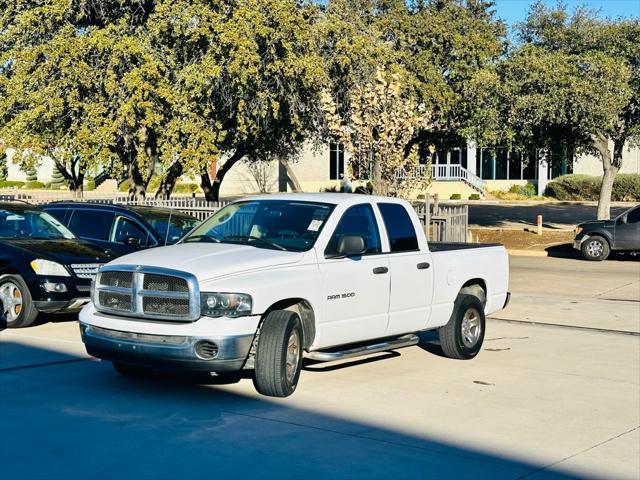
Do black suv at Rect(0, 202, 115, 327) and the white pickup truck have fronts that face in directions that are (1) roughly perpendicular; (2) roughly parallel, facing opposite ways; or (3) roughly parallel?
roughly perpendicular

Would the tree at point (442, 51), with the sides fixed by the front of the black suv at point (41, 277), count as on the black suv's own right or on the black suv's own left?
on the black suv's own left

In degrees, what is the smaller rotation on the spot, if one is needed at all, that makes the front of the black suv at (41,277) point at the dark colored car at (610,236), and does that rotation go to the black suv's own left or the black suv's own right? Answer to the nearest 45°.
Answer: approximately 90° to the black suv's own left

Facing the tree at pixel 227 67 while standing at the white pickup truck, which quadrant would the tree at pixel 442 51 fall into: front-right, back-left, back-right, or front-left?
front-right

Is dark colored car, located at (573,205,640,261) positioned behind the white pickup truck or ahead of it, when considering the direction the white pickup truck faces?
behind

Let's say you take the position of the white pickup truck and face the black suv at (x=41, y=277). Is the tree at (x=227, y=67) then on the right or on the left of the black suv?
right

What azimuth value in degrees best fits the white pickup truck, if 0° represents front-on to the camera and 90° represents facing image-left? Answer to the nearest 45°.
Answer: approximately 45°

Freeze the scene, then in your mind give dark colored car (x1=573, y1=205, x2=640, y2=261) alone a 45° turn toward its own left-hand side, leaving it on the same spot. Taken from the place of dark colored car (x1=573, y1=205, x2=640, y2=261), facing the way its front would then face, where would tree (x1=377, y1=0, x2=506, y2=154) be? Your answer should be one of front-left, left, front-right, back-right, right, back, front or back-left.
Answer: right

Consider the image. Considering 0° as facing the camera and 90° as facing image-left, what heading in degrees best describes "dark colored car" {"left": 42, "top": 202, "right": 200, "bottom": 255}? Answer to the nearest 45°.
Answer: approximately 315°

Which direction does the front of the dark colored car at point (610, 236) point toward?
to the viewer's left

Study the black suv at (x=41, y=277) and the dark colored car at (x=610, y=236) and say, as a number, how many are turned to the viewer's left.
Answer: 1

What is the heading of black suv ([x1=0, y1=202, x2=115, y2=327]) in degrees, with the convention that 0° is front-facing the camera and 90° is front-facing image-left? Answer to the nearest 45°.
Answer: approximately 315°
